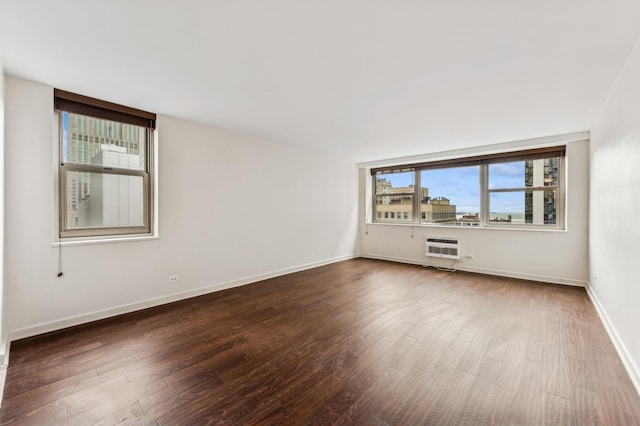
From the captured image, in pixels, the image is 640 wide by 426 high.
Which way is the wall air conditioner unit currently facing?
toward the camera
